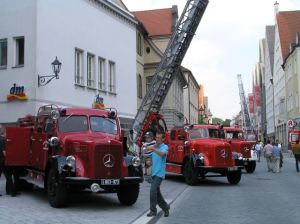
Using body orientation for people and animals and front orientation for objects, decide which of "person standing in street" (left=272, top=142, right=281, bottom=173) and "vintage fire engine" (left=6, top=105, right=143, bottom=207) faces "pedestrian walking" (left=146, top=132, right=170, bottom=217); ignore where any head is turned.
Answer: the vintage fire engine

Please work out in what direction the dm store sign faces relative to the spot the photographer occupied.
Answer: facing the viewer

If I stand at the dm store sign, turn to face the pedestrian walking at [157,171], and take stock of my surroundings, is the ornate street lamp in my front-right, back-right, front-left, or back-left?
front-left

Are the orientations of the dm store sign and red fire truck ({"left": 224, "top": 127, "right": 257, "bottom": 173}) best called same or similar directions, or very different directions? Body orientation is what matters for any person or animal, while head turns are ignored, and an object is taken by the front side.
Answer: same or similar directions

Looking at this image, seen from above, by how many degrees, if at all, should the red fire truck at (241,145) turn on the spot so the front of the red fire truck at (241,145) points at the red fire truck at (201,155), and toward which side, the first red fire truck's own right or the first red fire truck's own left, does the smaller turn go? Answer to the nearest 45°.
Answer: approximately 45° to the first red fire truck's own right

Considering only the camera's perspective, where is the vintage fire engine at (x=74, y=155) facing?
facing the viewer and to the right of the viewer

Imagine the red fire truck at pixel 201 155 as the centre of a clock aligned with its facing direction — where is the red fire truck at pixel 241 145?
the red fire truck at pixel 241 145 is roughly at 8 o'clock from the red fire truck at pixel 201 155.

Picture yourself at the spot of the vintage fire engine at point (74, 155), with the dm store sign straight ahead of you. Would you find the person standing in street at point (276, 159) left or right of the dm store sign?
right

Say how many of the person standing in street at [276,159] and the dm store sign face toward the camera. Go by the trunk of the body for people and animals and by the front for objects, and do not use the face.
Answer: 1
